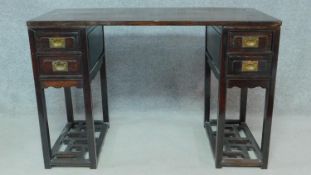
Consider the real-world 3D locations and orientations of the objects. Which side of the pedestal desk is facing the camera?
front
